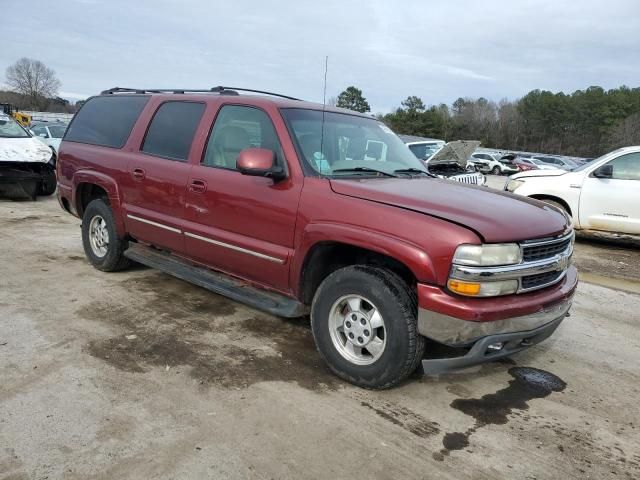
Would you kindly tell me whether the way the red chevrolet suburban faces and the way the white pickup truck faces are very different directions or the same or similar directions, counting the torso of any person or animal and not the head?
very different directions

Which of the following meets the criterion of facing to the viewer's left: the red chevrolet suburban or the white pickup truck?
the white pickup truck

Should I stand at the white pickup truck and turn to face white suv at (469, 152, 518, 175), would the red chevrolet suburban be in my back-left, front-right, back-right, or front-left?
back-left

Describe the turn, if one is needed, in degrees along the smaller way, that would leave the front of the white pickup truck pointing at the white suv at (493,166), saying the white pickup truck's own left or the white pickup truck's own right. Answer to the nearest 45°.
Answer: approximately 90° to the white pickup truck's own right

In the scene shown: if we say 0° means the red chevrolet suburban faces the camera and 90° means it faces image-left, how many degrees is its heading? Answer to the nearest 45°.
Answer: approximately 315°

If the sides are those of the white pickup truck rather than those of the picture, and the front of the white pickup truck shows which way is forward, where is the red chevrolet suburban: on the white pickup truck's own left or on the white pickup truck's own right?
on the white pickup truck's own left

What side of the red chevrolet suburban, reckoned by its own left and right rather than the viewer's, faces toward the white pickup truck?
left

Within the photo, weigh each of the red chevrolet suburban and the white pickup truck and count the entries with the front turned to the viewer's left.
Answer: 1

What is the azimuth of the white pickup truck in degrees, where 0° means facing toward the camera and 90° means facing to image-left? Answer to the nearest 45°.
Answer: approximately 90°

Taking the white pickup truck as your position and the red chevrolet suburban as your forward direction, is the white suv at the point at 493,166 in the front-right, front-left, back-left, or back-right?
back-right
